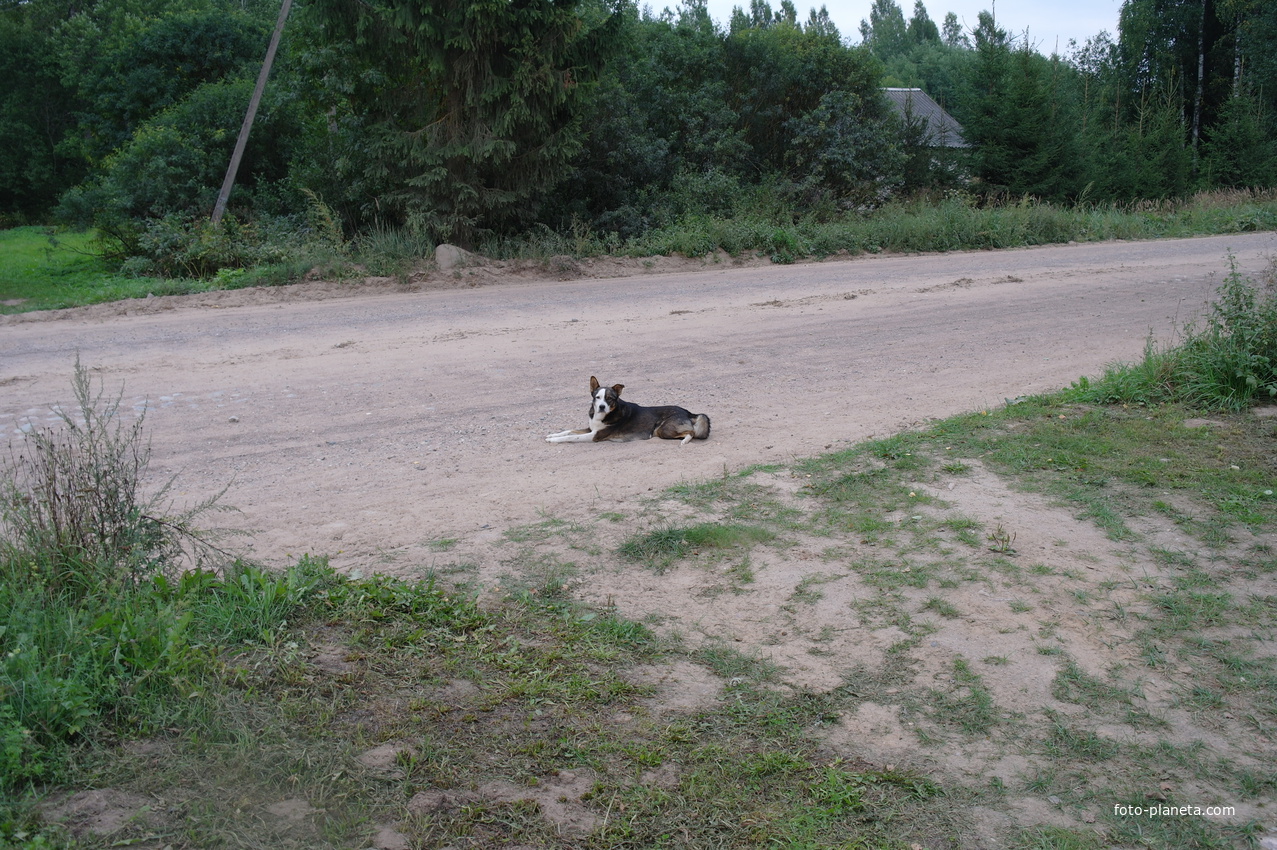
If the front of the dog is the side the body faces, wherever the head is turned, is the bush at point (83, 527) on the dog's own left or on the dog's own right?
on the dog's own left

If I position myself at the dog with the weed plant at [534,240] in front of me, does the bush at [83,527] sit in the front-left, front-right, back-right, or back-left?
back-left

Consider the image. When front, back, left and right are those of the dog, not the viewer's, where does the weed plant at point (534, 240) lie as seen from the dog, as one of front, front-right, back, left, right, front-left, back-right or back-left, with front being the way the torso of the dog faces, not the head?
right

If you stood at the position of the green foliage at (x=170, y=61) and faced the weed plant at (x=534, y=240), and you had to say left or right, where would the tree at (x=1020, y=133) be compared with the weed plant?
left

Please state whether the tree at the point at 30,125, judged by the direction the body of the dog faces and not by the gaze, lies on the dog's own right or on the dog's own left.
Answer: on the dog's own right

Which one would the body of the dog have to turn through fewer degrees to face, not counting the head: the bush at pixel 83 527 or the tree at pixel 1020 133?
the bush

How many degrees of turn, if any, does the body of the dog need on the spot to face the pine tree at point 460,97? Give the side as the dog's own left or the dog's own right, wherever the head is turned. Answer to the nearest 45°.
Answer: approximately 90° to the dog's own right

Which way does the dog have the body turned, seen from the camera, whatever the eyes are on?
to the viewer's left

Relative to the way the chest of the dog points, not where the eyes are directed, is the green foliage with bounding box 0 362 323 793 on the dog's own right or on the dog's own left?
on the dog's own left

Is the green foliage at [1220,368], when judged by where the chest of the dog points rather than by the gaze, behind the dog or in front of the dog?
behind
